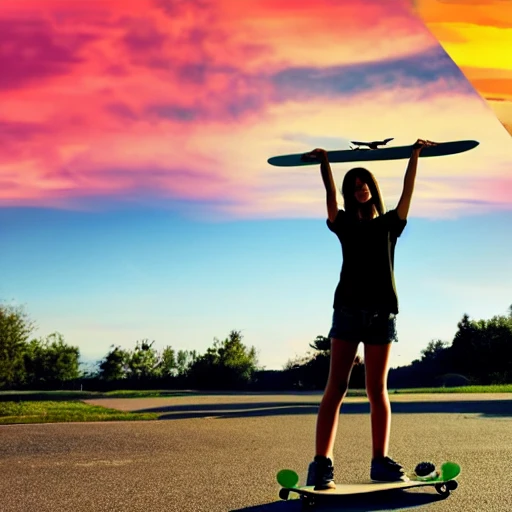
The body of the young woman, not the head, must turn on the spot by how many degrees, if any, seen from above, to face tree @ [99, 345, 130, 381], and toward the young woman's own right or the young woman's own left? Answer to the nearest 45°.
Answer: approximately 135° to the young woman's own right

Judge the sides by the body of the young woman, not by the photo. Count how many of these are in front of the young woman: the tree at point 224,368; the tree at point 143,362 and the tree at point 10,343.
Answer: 0

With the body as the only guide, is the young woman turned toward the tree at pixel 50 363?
no

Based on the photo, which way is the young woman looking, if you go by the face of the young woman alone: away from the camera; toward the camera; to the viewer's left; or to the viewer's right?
toward the camera

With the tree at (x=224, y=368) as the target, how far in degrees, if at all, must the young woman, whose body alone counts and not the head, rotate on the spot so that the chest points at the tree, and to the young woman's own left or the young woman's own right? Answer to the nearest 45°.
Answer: approximately 180°

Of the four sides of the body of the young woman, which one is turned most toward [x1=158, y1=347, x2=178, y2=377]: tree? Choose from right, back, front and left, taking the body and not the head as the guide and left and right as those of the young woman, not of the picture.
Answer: back

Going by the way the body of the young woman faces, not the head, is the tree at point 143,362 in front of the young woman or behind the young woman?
behind

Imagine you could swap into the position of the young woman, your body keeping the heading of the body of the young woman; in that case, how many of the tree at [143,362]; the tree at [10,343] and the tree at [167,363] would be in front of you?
0

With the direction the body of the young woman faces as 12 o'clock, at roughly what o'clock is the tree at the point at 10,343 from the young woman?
The tree is roughly at 5 o'clock from the young woman.

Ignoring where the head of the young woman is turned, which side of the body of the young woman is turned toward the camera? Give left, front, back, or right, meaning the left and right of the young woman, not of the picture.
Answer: front

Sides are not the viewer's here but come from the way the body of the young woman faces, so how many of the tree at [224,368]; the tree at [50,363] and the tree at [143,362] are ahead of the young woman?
0
